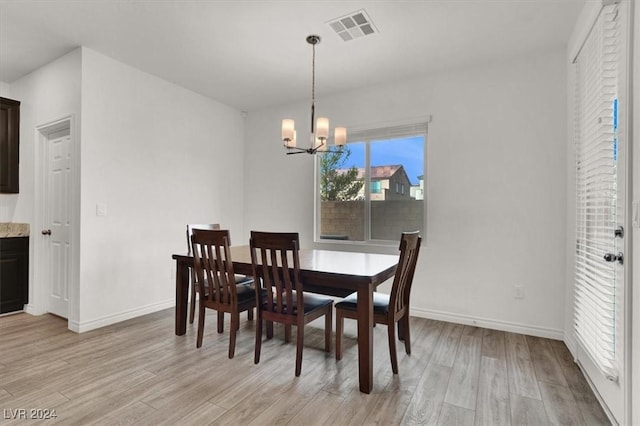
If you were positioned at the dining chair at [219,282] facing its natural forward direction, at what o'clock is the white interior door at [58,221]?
The white interior door is roughly at 9 o'clock from the dining chair.

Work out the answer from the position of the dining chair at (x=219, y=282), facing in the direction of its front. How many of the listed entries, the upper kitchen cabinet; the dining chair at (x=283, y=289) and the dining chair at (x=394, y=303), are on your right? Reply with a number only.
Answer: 2

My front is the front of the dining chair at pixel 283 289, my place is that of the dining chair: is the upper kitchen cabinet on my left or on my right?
on my left

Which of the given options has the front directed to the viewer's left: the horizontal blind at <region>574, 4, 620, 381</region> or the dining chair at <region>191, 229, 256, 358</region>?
the horizontal blind

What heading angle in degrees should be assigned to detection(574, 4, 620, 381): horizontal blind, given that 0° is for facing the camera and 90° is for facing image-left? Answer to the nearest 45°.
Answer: approximately 90°

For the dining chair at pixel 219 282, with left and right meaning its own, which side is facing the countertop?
left

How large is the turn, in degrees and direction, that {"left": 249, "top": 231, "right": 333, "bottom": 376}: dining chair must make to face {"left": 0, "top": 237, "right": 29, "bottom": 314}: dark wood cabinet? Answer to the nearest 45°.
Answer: approximately 90° to its left

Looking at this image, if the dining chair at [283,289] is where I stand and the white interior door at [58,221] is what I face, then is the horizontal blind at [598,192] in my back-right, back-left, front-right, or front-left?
back-right

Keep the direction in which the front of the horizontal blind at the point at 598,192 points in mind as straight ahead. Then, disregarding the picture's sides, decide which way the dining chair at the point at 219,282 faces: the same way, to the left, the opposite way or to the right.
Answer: to the right

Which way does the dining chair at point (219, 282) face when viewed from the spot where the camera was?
facing away from the viewer and to the right of the viewer

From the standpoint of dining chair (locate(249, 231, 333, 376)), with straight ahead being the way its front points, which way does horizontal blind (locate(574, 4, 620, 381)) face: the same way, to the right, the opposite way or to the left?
to the left

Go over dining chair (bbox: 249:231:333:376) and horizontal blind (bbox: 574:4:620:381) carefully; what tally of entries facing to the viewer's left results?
1
